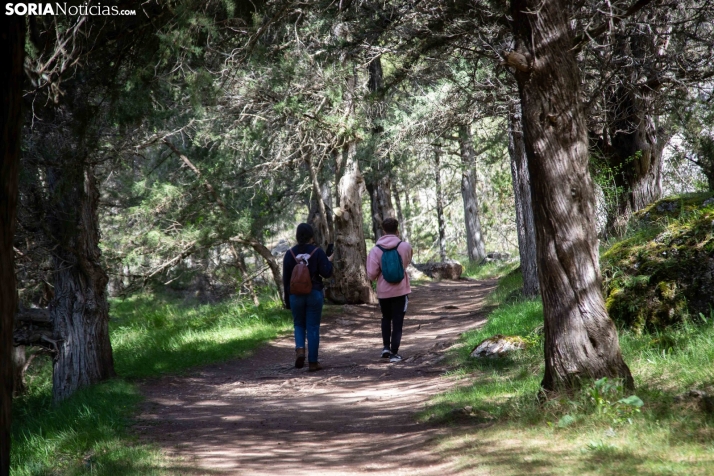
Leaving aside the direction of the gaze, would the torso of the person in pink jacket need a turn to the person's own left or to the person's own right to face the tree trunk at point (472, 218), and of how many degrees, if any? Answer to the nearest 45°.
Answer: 0° — they already face it

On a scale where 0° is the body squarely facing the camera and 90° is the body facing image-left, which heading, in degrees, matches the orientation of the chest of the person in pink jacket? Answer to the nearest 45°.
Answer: approximately 180°

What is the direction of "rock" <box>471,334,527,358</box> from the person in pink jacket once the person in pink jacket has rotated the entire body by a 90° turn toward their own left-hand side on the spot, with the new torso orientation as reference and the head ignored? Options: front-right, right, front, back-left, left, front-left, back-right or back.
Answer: back-left

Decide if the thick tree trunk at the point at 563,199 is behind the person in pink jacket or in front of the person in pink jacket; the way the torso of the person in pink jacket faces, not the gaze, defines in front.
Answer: behind

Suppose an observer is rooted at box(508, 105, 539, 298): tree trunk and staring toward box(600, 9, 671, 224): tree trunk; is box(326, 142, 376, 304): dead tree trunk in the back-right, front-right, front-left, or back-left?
back-left

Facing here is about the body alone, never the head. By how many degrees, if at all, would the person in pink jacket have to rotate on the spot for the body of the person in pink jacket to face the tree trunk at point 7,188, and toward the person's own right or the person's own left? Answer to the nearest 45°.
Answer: approximately 180°

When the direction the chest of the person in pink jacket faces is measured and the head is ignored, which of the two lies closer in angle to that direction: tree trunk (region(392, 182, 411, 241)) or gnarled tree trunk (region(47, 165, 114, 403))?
the tree trunk

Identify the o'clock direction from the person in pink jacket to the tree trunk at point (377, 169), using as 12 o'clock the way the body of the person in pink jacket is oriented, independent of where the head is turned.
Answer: The tree trunk is roughly at 12 o'clock from the person in pink jacket.

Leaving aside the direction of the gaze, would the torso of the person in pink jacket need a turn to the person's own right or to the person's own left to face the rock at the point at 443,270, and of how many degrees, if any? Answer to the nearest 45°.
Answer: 0° — they already face it

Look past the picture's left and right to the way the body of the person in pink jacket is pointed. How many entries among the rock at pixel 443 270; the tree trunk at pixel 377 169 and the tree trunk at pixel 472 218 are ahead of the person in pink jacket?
3

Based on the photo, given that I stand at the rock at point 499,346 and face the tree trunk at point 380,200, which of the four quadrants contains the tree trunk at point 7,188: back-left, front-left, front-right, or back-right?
back-left

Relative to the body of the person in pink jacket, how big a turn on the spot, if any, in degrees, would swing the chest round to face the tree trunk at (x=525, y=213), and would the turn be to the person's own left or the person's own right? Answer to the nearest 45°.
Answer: approximately 45° to the person's own right
